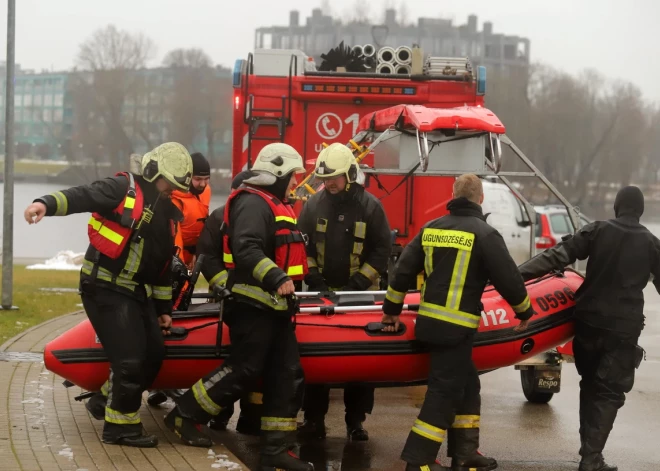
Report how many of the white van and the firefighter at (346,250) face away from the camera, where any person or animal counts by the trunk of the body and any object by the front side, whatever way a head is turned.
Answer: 0

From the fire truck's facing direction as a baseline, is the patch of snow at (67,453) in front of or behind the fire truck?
behind

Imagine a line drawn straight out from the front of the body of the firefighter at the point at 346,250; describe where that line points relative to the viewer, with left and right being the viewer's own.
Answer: facing the viewer

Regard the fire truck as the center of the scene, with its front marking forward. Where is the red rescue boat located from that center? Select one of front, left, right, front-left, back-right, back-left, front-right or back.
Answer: back

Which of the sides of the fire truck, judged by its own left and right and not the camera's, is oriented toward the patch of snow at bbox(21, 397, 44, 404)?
back

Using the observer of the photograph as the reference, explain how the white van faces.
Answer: facing to the right of the viewer

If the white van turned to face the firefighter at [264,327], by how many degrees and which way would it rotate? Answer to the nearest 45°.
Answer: approximately 90° to its right

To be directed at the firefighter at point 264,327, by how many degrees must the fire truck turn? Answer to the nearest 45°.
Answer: approximately 180°

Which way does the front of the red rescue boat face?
to the viewer's right

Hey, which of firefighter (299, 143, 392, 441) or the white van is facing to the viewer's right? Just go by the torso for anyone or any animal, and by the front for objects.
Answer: the white van

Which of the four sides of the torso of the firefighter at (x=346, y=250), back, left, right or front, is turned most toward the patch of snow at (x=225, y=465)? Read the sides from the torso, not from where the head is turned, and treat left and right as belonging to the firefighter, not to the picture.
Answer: front

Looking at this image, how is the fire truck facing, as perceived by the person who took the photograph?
facing away from the viewer
